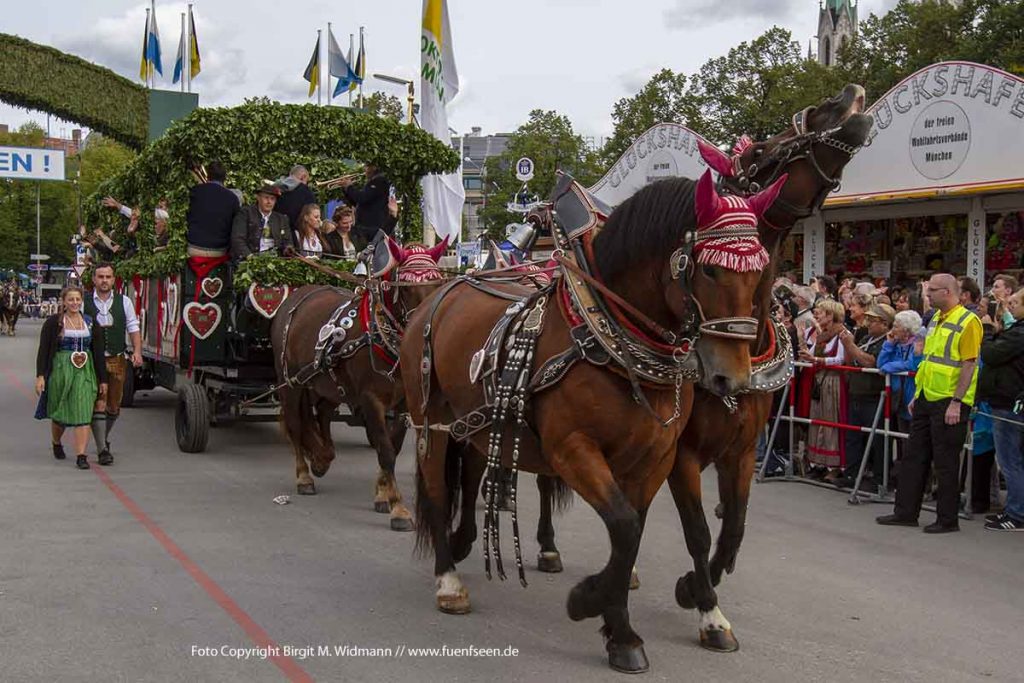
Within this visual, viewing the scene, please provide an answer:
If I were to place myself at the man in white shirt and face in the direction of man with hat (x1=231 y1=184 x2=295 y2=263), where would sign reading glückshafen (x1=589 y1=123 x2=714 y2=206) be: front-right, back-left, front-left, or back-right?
front-left

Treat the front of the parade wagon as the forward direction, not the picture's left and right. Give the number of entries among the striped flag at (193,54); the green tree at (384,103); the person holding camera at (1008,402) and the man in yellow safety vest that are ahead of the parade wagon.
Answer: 2

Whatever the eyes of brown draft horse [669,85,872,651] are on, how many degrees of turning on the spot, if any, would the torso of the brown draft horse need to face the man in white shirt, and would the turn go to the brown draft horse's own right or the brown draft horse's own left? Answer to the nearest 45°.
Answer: approximately 180°

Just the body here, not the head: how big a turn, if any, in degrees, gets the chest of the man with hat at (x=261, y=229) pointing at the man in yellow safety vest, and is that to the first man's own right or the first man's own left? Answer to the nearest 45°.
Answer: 0° — they already face them

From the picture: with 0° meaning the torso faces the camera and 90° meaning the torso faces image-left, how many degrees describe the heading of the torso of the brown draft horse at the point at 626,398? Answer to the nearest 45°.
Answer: approximately 315°

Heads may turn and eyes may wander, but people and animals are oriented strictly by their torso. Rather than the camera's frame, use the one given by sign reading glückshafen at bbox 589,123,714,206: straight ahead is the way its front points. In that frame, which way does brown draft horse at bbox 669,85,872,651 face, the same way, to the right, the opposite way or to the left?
to the left

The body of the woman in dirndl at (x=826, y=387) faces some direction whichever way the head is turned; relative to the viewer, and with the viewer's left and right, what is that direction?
facing the viewer and to the left of the viewer

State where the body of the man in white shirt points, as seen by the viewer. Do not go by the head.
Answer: toward the camera

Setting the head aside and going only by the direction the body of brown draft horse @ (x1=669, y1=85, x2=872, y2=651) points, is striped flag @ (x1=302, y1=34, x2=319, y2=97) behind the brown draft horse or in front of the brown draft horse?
behind

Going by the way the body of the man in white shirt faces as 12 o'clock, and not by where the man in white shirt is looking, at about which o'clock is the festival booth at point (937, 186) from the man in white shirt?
The festival booth is roughly at 9 o'clock from the man in white shirt.

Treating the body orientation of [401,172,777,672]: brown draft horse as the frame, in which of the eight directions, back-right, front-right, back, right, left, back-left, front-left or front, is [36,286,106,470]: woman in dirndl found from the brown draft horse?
back

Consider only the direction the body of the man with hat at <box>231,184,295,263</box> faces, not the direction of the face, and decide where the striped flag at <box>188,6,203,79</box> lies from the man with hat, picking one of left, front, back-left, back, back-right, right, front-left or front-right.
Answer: back-left

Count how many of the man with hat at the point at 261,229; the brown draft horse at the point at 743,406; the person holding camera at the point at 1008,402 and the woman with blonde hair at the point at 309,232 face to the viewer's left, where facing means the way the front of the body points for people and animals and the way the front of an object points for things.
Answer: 1

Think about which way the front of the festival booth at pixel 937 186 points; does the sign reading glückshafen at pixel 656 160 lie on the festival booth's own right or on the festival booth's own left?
on the festival booth's own right

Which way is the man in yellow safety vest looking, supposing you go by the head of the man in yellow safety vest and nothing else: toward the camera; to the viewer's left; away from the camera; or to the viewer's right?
to the viewer's left

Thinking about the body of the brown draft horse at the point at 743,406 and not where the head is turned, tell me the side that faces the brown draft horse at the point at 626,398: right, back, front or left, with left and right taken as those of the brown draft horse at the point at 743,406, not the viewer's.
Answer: right

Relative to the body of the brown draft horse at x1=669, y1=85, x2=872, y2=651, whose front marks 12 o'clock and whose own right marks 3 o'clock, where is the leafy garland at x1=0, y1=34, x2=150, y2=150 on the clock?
The leafy garland is roughly at 6 o'clock from the brown draft horse.
